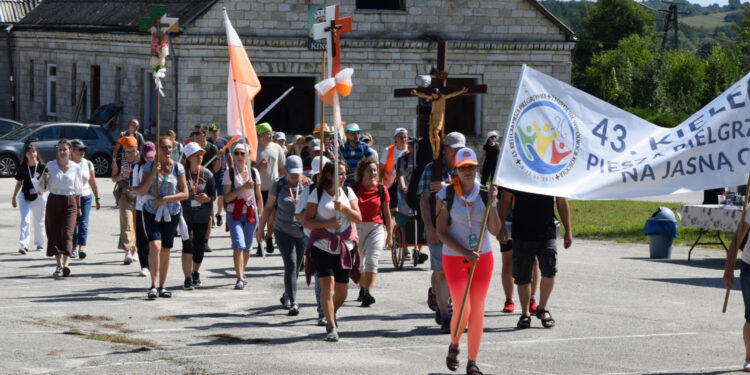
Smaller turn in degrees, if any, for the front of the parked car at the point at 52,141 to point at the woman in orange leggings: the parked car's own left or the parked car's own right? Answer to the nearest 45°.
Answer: approximately 90° to the parked car's own left

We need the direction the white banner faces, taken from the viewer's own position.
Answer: facing the viewer

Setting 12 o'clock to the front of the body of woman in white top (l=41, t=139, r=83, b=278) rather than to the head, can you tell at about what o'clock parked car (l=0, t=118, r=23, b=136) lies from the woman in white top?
The parked car is roughly at 6 o'clock from the woman in white top.

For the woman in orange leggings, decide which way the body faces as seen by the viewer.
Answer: toward the camera

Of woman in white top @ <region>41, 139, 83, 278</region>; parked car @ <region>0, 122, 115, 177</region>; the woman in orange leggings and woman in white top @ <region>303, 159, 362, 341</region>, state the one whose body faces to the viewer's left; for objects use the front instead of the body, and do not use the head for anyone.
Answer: the parked car

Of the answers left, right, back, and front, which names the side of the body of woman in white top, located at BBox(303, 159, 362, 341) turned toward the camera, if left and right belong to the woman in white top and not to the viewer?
front

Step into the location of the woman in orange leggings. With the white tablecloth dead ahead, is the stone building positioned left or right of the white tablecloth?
left

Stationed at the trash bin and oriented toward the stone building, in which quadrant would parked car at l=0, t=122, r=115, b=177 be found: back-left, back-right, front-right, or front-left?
front-left

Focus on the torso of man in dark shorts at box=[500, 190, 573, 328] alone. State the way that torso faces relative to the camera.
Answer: toward the camera

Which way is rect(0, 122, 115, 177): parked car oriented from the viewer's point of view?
to the viewer's left

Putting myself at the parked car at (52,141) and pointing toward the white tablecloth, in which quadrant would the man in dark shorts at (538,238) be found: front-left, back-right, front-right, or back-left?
front-right

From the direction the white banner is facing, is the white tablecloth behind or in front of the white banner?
behind
